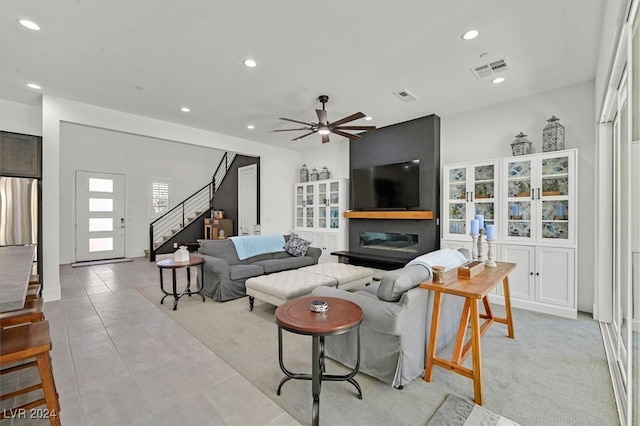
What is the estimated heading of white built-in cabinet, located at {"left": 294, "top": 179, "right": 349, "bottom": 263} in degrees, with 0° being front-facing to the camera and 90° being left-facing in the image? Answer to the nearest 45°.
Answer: approximately 45°

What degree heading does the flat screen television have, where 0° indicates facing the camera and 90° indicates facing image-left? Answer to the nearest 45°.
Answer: approximately 45°

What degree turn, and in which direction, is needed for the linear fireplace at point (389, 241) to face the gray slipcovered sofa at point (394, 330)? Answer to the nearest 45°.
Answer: approximately 45° to its left

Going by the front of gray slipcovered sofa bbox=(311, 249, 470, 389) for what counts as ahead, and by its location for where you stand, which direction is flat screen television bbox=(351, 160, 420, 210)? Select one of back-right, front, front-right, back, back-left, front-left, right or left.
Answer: front-right

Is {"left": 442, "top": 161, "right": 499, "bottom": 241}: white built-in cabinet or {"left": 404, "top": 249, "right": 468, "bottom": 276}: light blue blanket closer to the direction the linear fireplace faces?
the light blue blanket

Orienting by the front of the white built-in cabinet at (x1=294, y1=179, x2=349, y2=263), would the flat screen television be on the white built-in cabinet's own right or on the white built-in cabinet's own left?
on the white built-in cabinet's own left

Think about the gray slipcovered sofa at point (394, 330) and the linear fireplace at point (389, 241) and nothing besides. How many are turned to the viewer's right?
0

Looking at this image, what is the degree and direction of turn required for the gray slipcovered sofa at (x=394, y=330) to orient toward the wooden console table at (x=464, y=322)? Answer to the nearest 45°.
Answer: approximately 135° to its right

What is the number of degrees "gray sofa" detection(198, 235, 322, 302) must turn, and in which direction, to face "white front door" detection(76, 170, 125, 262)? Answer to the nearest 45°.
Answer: approximately 180°

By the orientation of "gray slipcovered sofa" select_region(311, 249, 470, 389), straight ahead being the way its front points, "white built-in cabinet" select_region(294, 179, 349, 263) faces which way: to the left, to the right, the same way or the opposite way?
to the left

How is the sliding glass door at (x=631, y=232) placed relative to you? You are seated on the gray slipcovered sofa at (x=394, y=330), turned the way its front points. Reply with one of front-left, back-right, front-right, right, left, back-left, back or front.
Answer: back-right

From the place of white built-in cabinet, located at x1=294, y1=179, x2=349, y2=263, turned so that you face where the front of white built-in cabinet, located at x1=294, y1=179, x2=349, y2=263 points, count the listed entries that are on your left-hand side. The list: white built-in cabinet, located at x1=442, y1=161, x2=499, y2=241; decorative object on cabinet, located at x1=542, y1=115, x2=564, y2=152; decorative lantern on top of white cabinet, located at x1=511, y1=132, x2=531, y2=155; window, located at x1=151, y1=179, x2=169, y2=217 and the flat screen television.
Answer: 4

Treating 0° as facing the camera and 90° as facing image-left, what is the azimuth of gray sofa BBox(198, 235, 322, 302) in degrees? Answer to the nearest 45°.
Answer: approximately 315°
